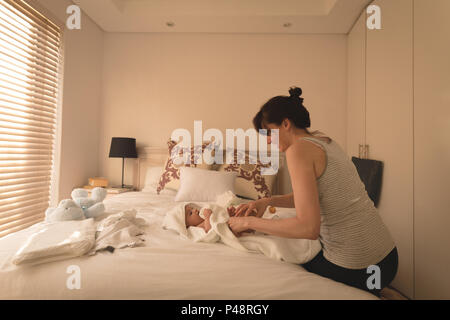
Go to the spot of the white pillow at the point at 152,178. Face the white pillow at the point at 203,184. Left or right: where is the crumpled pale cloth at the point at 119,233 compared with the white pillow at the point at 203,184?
right

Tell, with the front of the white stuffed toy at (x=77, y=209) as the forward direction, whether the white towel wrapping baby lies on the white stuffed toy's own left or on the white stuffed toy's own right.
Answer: on the white stuffed toy's own left

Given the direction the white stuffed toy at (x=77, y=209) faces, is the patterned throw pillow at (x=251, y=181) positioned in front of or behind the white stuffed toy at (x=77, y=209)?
behind
